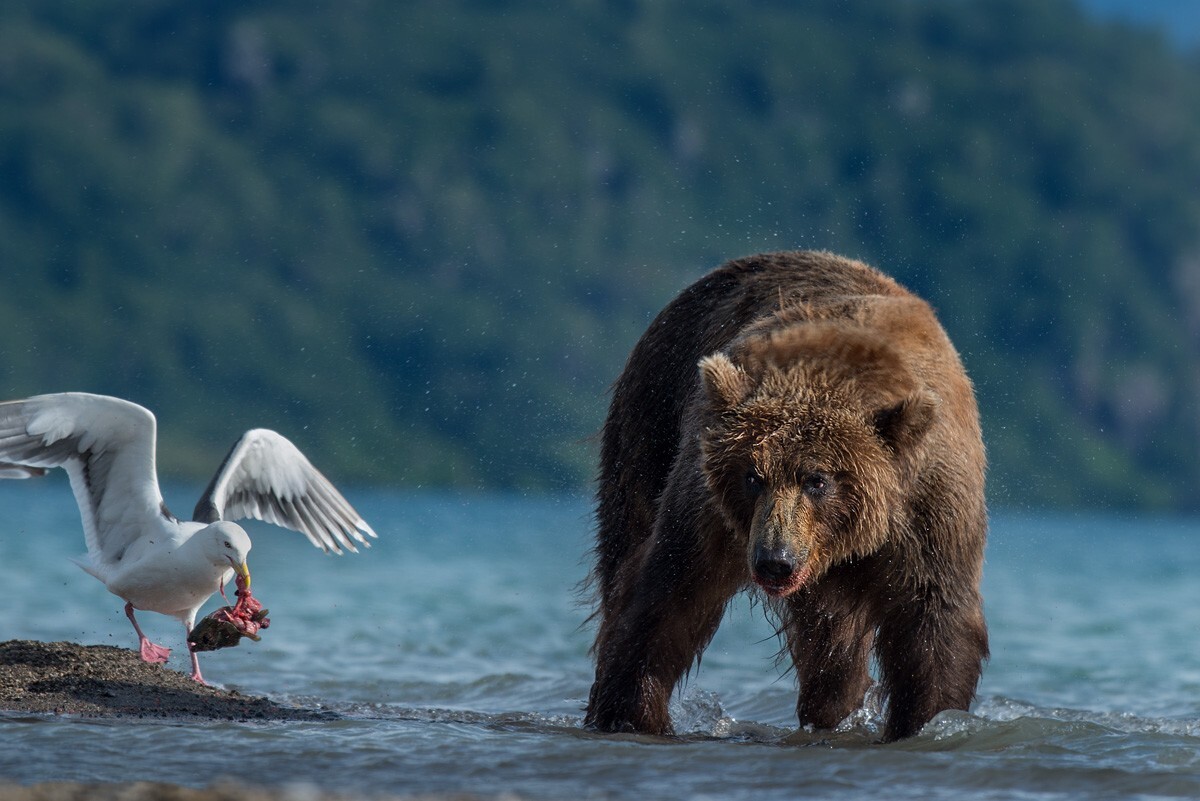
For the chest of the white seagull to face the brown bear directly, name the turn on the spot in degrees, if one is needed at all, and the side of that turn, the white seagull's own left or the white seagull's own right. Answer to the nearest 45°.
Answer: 0° — it already faces it

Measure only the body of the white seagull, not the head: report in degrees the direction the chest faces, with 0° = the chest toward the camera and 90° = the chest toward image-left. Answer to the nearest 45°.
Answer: approximately 315°

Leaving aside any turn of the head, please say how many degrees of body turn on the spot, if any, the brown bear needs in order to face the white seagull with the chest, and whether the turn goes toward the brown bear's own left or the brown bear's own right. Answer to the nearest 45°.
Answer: approximately 135° to the brown bear's own right

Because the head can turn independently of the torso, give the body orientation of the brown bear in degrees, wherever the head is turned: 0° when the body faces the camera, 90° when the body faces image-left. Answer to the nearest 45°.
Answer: approximately 0°

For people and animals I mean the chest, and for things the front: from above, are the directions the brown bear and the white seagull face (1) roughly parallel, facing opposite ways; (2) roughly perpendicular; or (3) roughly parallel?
roughly perpendicular
